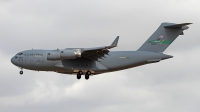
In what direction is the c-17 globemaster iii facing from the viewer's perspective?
to the viewer's left
